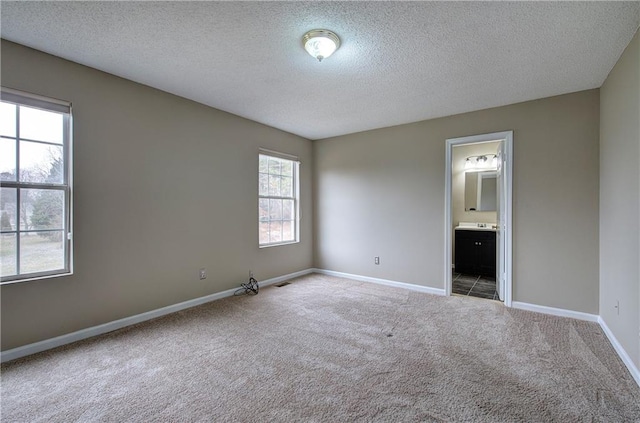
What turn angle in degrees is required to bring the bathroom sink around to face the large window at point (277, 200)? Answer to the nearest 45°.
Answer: approximately 45° to its right

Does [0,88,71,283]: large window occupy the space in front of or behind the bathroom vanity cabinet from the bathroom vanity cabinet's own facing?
in front

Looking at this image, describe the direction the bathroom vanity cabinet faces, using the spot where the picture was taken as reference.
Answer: facing the viewer

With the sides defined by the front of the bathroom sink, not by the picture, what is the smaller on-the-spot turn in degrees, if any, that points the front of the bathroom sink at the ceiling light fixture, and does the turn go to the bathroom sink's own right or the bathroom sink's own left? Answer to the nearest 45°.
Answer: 0° — it already faces it

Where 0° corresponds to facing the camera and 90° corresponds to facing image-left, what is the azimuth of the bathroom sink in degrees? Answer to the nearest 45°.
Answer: approximately 0°

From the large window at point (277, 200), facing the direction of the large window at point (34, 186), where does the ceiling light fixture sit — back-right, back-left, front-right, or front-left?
front-left

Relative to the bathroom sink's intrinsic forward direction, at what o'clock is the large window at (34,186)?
The large window is roughly at 1 o'clock from the bathroom sink.

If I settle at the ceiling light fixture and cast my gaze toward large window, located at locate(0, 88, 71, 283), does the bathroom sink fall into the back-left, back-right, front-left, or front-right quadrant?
back-right

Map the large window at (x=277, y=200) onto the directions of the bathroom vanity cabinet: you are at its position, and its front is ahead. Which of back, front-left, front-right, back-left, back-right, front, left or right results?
front-right
